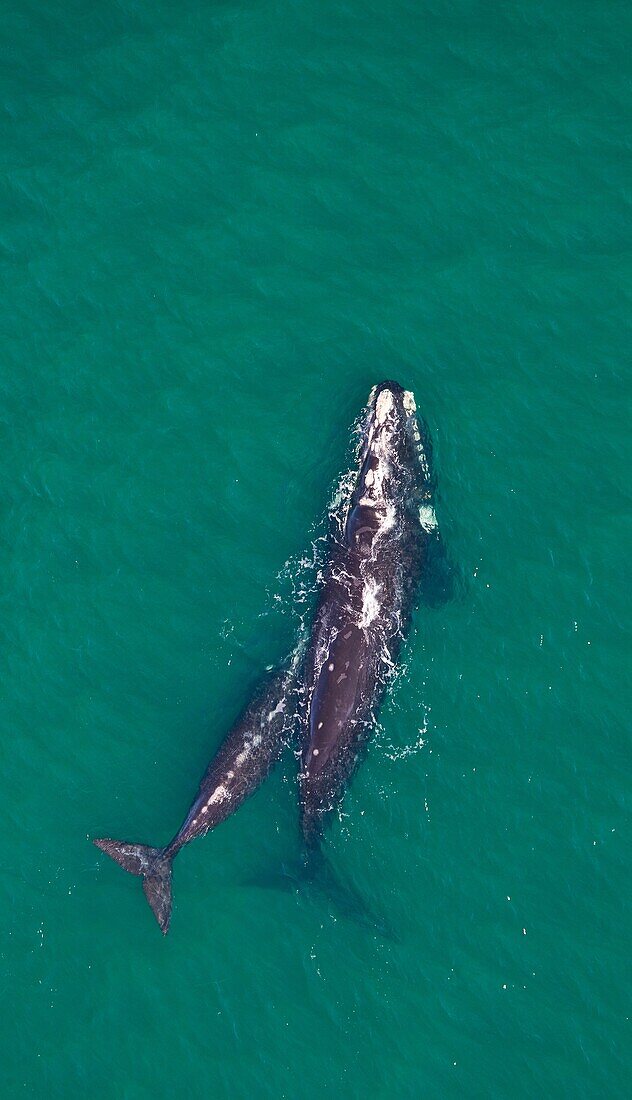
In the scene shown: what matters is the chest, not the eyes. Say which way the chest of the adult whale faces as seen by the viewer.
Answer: away from the camera

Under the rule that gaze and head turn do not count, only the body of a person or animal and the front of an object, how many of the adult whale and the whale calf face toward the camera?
0

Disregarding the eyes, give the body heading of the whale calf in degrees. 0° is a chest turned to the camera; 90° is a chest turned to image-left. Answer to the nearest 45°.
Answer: approximately 225°
